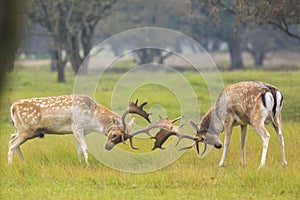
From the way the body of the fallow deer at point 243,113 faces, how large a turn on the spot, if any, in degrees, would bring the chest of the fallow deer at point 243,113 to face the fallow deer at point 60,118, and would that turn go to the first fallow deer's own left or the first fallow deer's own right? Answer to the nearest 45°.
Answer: approximately 45° to the first fallow deer's own left

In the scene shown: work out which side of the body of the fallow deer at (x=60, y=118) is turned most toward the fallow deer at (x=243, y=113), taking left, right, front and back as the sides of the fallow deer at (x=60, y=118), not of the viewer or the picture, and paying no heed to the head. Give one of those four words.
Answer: front

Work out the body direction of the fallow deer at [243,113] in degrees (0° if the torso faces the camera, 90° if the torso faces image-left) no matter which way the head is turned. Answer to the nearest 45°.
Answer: approximately 135°

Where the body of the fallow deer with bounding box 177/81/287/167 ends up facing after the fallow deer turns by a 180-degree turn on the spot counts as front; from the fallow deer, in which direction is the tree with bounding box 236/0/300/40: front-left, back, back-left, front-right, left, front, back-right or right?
back-left

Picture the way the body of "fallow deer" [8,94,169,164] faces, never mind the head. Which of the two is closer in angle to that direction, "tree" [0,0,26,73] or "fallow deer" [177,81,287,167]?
the fallow deer

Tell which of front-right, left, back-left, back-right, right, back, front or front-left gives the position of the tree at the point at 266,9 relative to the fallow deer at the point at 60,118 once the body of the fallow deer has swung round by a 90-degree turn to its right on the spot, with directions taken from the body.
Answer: back-left

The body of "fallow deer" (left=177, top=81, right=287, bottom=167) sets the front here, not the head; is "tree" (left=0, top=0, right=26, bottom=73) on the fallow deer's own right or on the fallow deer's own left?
on the fallow deer's own left

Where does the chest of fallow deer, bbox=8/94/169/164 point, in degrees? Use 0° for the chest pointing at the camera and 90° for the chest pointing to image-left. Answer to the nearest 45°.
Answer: approximately 270°

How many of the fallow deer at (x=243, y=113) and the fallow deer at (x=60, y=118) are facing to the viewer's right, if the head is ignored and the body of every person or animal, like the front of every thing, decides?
1
